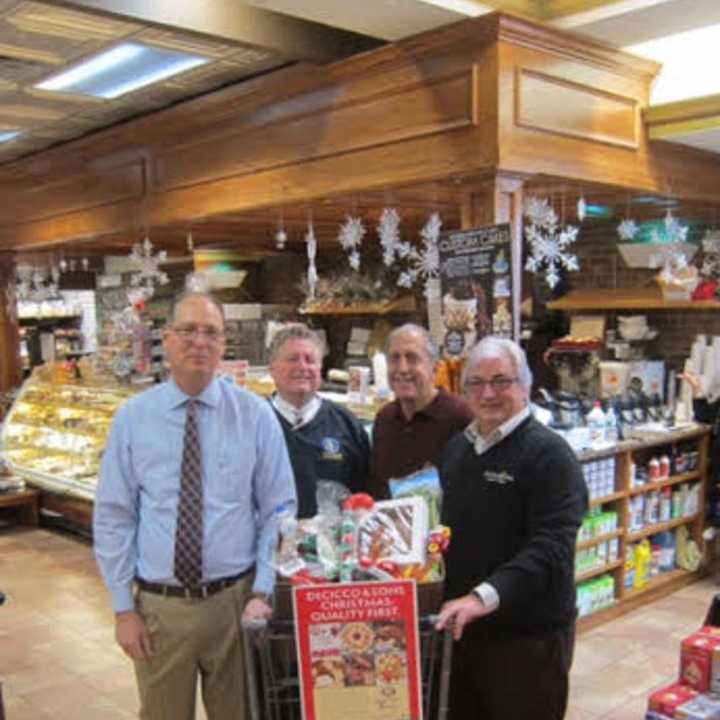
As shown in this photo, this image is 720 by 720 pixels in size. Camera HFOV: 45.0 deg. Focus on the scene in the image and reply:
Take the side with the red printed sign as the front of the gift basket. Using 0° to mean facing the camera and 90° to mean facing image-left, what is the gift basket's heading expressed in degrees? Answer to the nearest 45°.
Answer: approximately 0°

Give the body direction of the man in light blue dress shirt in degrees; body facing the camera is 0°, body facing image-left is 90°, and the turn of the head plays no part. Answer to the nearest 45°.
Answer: approximately 0°

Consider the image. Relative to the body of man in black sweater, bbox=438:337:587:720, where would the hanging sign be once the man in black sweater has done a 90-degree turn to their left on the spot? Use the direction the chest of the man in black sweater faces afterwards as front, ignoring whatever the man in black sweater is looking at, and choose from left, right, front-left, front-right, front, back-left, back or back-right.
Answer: back-left
